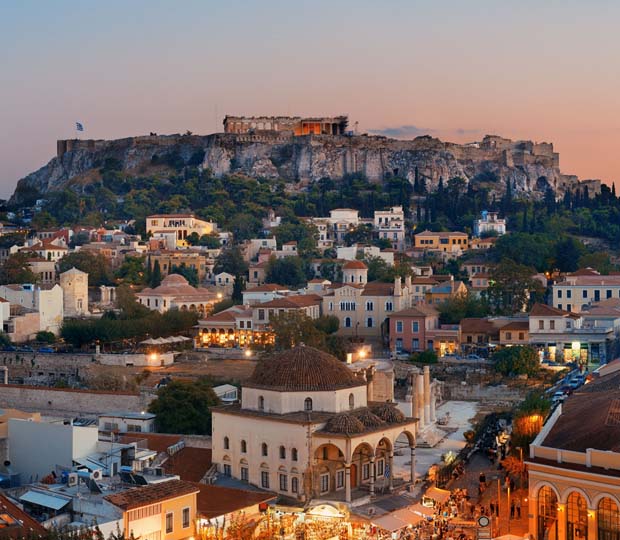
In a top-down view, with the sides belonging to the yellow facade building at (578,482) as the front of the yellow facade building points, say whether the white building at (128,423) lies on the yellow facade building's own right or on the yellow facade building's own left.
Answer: on the yellow facade building's own right

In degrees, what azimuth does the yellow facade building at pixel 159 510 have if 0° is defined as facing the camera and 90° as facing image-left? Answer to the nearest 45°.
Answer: approximately 315°

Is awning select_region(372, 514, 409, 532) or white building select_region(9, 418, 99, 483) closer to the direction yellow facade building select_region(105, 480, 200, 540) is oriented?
the awning

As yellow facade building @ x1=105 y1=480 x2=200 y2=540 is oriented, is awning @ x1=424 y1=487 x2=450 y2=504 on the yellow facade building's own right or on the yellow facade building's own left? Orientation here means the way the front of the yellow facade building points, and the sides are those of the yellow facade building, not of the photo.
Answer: on the yellow facade building's own left

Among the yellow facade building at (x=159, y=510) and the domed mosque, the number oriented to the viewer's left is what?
0

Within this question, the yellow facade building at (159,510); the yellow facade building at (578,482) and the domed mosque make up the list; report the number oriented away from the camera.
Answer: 0

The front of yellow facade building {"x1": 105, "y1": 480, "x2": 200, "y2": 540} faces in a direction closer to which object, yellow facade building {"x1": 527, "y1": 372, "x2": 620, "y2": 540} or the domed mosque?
the yellow facade building

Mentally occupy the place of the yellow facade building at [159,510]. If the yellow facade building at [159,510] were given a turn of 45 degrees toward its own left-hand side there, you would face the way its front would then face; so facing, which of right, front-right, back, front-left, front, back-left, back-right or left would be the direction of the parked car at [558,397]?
front-left

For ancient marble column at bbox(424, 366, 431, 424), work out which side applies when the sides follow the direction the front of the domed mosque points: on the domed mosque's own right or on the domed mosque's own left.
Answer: on the domed mosque's own left

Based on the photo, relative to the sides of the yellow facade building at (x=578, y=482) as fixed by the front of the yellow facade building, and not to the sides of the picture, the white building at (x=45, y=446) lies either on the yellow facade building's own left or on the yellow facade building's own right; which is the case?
on the yellow facade building's own right

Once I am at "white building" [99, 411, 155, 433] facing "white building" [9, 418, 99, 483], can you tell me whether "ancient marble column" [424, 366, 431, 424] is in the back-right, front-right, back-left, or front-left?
back-left

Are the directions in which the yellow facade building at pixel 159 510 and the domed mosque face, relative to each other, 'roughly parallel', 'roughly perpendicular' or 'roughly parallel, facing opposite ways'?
roughly parallel
